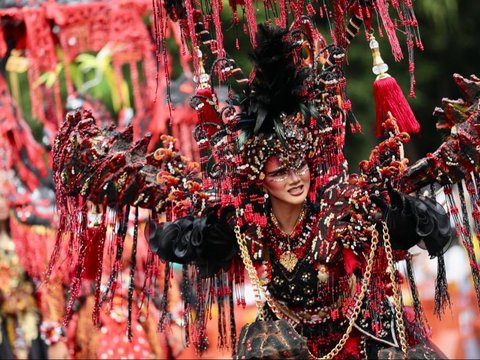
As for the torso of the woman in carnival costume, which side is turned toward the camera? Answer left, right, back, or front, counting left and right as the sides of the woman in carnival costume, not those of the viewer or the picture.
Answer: front
